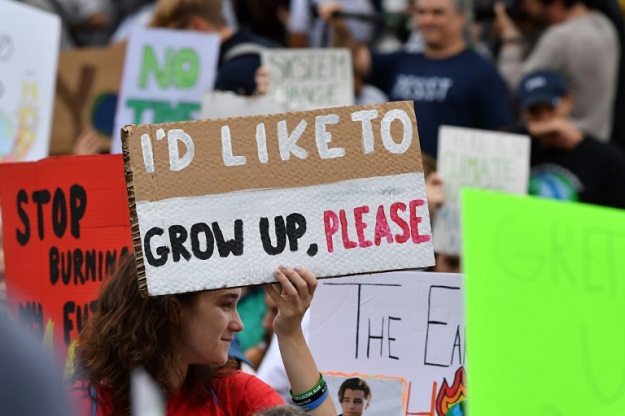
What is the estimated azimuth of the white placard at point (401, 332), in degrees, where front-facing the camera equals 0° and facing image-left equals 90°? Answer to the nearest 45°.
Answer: approximately 0°

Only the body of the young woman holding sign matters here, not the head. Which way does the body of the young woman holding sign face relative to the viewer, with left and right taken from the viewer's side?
facing to the right of the viewer

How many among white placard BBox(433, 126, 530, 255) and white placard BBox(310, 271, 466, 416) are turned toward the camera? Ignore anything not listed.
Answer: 2

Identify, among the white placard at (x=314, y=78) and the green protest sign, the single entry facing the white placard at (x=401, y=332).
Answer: the white placard at (x=314, y=78)

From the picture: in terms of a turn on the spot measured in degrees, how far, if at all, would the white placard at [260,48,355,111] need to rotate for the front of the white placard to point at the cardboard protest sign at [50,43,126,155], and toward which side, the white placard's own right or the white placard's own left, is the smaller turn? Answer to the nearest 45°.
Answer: approximately 90° to the white placard's own right

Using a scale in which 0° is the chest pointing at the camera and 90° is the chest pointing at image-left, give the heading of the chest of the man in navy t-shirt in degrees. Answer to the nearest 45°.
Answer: approximately 45°

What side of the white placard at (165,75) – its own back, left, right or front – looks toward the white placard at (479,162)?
left

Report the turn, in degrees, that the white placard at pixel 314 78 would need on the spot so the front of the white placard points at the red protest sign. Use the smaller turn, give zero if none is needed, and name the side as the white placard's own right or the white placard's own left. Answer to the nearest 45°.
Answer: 0° — it already faces it

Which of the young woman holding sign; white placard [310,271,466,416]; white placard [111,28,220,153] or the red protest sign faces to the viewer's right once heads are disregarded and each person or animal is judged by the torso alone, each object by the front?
the young woman holding sign

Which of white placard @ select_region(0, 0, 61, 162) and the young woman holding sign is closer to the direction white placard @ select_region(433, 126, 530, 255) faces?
the young woman holding sign

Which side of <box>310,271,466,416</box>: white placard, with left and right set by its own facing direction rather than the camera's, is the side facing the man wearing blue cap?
back
